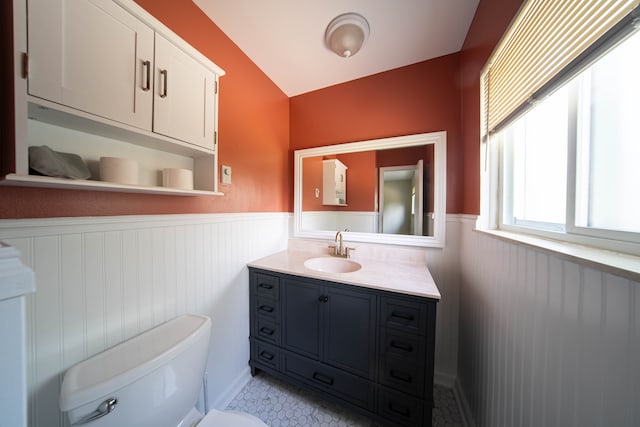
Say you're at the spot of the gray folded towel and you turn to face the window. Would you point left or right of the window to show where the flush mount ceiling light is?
left

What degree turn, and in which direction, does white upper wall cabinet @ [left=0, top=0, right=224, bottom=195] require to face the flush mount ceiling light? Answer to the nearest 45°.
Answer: approximately 45° to its left

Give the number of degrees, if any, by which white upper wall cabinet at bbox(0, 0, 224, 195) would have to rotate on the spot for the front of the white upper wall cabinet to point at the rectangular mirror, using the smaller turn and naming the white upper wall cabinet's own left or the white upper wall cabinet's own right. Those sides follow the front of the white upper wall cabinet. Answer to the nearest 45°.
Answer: approximately 45° to the white upper wall cabinet's own left

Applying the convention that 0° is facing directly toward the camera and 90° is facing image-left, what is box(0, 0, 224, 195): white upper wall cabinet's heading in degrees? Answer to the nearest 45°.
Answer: approximately 315°
